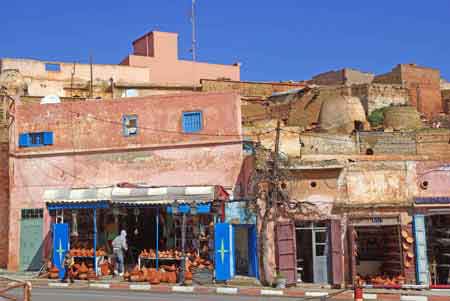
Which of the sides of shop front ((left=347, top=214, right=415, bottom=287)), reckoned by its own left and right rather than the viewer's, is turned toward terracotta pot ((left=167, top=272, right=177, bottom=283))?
right

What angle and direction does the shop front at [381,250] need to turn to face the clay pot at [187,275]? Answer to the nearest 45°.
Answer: approximately 90° to its right

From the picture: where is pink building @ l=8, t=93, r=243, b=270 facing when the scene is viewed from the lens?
facing the viewer

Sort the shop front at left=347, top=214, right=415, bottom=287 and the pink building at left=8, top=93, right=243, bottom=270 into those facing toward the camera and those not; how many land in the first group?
2

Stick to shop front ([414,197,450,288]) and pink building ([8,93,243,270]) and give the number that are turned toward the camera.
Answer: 2

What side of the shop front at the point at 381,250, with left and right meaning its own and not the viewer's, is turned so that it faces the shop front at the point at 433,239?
left

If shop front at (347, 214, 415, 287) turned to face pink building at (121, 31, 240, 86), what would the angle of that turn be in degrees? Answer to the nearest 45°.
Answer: approximately 135° to its right

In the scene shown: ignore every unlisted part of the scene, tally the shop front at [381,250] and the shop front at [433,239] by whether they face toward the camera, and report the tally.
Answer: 2

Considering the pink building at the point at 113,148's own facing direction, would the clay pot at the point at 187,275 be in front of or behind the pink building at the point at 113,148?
in front

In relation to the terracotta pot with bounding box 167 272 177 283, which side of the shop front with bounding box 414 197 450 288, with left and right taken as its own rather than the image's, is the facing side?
right

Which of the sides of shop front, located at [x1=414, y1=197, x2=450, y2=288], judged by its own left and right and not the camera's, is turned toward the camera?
front

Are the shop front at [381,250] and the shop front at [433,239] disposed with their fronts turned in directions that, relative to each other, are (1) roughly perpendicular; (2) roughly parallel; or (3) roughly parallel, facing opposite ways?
roughly parallel

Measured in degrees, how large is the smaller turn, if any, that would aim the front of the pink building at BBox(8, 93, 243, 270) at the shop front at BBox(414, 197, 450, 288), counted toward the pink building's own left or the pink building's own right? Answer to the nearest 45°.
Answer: approximately 45° to the pink building's own left

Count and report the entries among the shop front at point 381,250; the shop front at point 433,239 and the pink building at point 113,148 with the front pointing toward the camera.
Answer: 3

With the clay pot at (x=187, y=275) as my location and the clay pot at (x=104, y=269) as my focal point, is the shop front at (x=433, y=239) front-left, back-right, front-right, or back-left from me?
back-right

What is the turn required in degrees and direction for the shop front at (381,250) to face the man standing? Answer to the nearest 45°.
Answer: approximately 90° to its right
